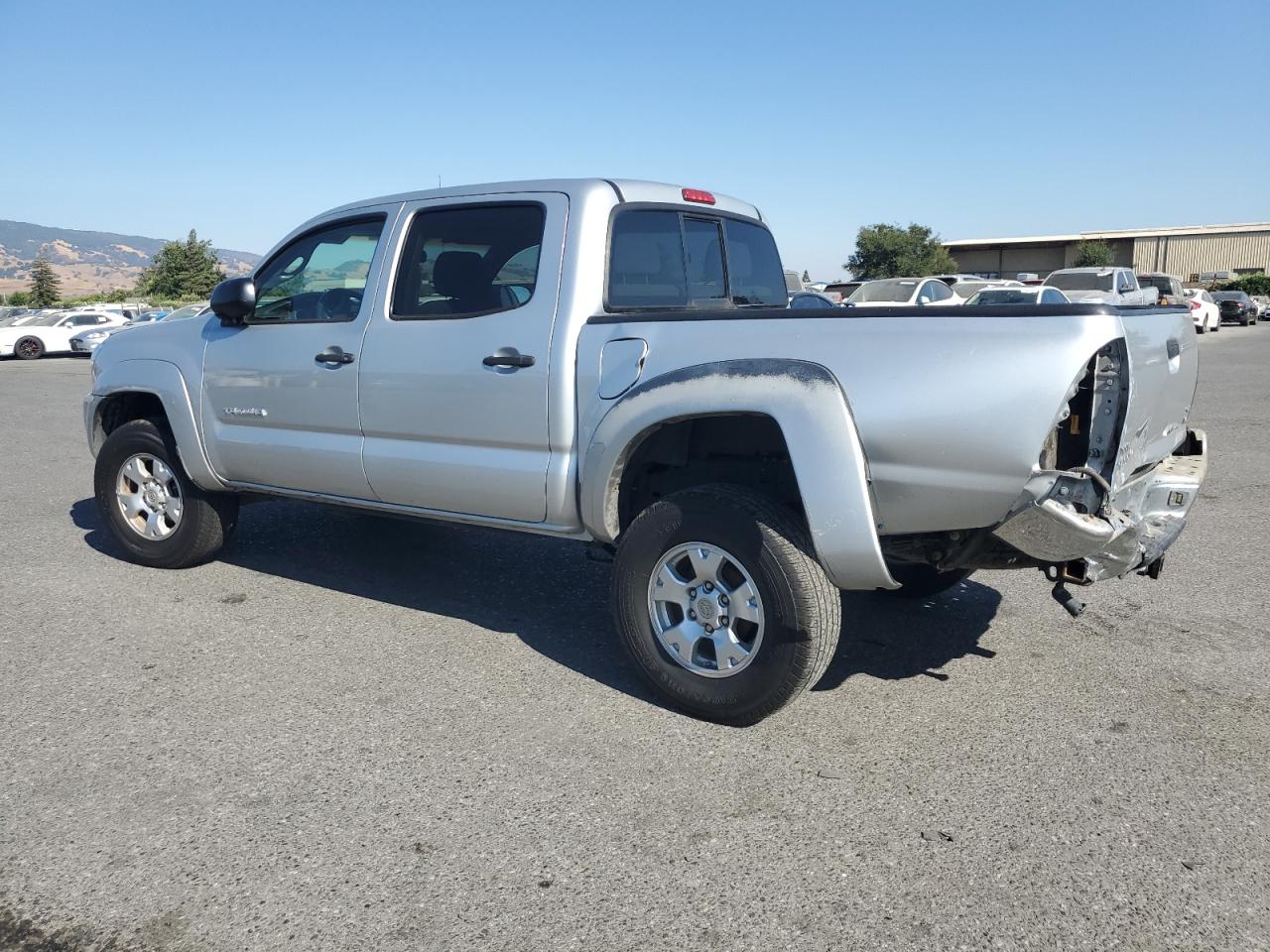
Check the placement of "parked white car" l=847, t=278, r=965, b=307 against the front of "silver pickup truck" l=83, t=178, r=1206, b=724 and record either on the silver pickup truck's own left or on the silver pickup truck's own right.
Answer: on the silver pickup truck's own right

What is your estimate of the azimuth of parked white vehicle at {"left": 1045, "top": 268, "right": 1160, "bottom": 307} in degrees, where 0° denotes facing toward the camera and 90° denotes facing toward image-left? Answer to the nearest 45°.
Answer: approximately 45°

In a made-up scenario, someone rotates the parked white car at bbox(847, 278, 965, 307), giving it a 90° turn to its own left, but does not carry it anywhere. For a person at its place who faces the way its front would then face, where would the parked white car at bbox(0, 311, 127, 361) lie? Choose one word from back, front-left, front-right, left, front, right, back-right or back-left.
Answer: back-right

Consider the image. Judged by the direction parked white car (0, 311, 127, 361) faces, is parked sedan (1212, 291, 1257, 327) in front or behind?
behind

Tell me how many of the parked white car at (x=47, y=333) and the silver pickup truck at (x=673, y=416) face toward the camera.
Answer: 0

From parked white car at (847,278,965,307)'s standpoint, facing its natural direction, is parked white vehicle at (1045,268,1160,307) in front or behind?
behind

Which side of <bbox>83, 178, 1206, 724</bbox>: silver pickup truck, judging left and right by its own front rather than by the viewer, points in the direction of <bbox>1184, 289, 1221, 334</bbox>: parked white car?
right

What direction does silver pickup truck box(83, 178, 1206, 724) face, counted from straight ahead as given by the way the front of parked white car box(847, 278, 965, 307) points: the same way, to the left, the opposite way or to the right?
to the right

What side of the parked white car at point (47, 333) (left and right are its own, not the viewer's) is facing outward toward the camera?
left

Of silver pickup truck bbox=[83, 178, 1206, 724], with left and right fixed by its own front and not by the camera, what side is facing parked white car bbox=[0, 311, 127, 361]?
front

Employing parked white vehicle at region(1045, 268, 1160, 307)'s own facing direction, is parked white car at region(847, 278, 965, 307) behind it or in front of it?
in front

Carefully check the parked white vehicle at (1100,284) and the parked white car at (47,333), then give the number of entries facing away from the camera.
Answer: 0
